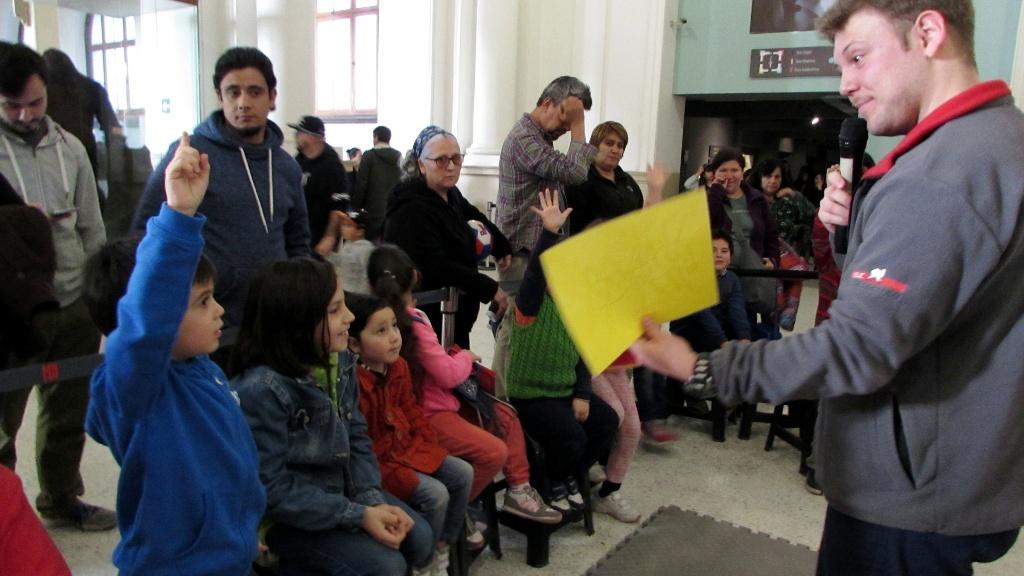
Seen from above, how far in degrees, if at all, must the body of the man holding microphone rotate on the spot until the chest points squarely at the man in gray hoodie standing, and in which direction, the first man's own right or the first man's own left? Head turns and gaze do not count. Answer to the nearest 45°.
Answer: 0° — they already face them

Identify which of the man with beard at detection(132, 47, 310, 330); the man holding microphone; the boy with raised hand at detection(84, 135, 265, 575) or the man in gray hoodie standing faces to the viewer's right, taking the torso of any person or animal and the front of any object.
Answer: the boy with raised hand

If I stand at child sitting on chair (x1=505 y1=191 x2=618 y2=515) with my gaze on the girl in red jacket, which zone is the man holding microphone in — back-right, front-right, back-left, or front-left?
front-left

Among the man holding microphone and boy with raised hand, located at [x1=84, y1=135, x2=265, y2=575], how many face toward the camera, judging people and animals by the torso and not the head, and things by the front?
0

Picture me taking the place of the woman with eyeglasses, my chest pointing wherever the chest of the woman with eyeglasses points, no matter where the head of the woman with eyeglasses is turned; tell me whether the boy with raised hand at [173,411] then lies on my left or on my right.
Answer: on my right

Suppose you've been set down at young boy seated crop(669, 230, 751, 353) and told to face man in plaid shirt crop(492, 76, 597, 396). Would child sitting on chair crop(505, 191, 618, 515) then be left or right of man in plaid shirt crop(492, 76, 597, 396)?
left

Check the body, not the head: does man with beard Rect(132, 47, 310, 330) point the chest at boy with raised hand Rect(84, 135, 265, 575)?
yes

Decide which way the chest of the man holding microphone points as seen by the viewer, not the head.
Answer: to the viewer's left

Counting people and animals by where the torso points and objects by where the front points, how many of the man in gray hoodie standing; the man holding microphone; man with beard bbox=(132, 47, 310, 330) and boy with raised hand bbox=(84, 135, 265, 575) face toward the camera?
2

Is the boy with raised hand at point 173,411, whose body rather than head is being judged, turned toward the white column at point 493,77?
no

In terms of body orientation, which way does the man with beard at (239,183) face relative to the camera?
toward the camera

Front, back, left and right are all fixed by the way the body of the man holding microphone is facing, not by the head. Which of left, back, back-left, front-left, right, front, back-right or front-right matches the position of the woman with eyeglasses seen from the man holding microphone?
front-right

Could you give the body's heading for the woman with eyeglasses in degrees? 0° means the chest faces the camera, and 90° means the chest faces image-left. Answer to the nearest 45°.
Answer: approximately 315°

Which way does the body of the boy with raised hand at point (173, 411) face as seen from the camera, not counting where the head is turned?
to the viewer's right

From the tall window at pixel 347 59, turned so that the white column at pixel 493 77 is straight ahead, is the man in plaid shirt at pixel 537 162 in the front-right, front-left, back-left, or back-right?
front-right
